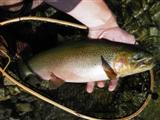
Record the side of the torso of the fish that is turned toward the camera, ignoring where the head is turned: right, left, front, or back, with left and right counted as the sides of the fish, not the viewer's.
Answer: right
